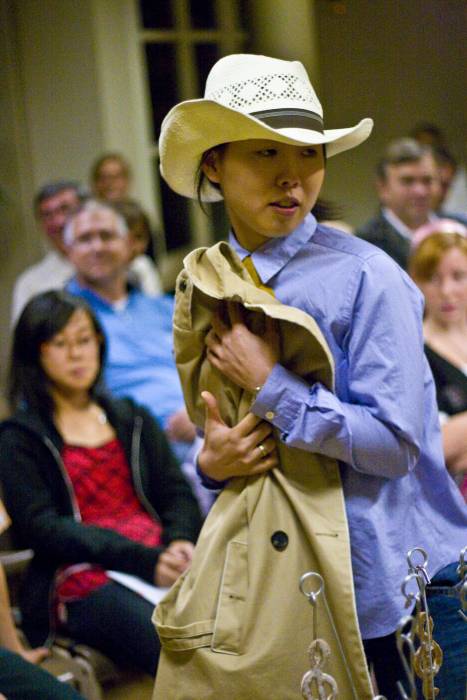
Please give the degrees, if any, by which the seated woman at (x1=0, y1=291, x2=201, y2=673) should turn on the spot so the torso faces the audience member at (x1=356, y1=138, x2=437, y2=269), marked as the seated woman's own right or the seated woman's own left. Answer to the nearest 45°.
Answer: approximately 90° to the seated woman's own left

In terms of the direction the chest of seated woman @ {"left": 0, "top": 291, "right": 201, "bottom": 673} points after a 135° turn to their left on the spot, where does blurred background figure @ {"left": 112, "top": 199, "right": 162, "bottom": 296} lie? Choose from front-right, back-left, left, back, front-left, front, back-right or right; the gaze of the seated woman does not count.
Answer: front

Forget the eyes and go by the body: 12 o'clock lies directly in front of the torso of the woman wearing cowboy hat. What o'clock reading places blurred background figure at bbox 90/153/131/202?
The blurred background figure is roughly at 4 o'clock from the woman wearing cowboy hat.

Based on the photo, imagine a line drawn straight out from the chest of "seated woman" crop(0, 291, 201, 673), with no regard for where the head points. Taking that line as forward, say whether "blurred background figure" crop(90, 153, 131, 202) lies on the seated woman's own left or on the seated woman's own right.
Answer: on the seated woman's own left

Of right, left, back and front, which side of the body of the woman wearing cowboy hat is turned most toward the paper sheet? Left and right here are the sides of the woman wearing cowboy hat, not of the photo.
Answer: right

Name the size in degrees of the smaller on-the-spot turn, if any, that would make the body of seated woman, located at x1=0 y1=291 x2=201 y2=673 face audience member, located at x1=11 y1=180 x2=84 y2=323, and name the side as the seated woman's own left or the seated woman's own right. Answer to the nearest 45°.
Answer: approximately 135° to the seated woman's own left

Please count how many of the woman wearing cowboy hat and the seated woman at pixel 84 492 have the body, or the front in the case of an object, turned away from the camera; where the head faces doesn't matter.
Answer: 0

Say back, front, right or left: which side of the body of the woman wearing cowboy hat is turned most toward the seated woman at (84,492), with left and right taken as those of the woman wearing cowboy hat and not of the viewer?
right

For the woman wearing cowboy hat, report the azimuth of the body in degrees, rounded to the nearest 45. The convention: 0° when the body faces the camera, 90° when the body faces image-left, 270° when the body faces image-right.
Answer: approximately 45°

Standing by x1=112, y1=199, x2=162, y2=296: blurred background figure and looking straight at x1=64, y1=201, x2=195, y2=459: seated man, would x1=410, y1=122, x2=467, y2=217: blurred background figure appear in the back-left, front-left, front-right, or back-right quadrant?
back-left

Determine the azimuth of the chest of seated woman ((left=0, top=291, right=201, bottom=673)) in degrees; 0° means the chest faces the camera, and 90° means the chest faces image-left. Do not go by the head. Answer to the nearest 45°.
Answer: approximately 315°

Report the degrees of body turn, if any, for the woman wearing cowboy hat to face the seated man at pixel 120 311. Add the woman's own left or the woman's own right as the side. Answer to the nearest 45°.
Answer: approximately 135° to the woman's own right

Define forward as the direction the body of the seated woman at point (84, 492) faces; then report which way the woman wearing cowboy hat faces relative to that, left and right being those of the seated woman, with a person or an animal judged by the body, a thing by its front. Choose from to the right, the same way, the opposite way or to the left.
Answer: to the right
